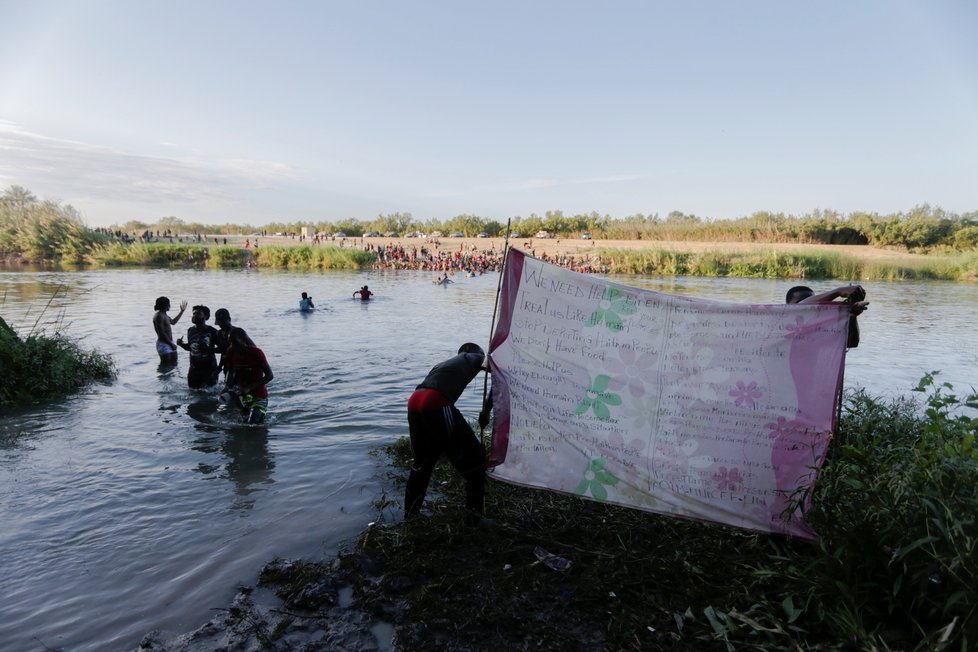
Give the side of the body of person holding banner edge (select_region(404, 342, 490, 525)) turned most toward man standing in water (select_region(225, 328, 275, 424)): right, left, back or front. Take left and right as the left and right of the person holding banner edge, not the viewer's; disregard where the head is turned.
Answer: left

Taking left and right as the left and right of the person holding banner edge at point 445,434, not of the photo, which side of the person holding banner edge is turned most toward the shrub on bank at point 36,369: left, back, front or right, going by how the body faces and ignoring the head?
left

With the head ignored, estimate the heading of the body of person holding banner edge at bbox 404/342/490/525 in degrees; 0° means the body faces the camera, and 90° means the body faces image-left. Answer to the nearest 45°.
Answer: approximately 225°

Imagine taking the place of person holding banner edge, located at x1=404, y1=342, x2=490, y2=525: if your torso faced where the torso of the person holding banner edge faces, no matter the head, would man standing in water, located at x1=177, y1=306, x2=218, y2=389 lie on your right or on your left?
on your left

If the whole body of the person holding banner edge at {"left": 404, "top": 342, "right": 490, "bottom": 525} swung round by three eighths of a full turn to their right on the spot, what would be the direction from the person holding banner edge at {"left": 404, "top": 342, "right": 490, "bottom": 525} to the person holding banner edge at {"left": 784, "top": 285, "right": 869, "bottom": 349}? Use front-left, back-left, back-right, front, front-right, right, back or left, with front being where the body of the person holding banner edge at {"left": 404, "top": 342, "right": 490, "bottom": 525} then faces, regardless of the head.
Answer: left

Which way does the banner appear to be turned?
toward the camera
